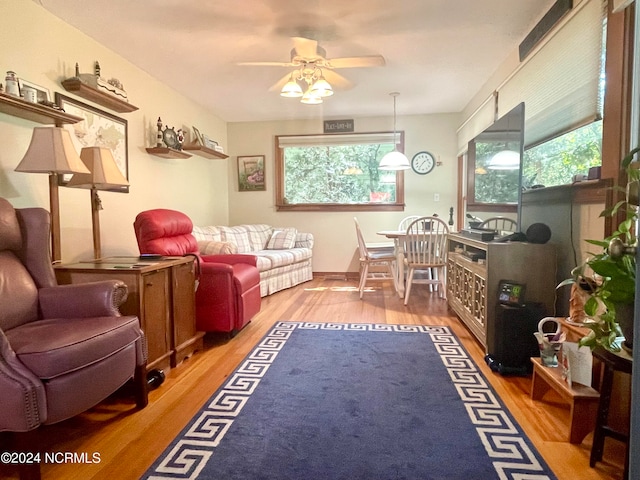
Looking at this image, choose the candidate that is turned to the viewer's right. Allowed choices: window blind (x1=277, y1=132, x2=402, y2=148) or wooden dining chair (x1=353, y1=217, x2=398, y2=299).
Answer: the wooden dining chair

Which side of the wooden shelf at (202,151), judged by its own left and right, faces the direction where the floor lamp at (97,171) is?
right

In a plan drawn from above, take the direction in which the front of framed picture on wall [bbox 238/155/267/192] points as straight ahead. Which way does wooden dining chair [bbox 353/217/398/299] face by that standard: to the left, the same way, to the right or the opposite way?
to the left

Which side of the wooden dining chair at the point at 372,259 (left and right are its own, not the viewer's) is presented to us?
right

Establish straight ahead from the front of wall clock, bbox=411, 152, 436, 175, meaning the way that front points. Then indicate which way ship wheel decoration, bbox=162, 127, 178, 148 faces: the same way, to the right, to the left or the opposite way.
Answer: to the left

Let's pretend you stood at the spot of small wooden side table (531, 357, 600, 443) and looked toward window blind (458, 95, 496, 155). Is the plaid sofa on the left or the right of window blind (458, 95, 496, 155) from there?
left

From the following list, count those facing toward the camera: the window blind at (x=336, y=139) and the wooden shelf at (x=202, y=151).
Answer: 1

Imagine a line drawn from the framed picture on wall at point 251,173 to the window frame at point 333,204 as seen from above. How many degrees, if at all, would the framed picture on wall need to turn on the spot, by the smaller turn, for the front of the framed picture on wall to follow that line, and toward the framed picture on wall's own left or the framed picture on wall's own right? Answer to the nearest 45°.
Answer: approximately 90° to the framed picture on wall's own left

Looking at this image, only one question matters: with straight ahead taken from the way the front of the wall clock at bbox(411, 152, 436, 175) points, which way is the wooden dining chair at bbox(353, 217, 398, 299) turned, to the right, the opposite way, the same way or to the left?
to the left

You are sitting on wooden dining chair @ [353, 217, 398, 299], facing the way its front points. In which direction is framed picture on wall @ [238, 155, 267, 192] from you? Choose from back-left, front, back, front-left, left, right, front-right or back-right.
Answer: back-left

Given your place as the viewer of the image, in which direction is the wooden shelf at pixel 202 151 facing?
facing to the right of the viewer
